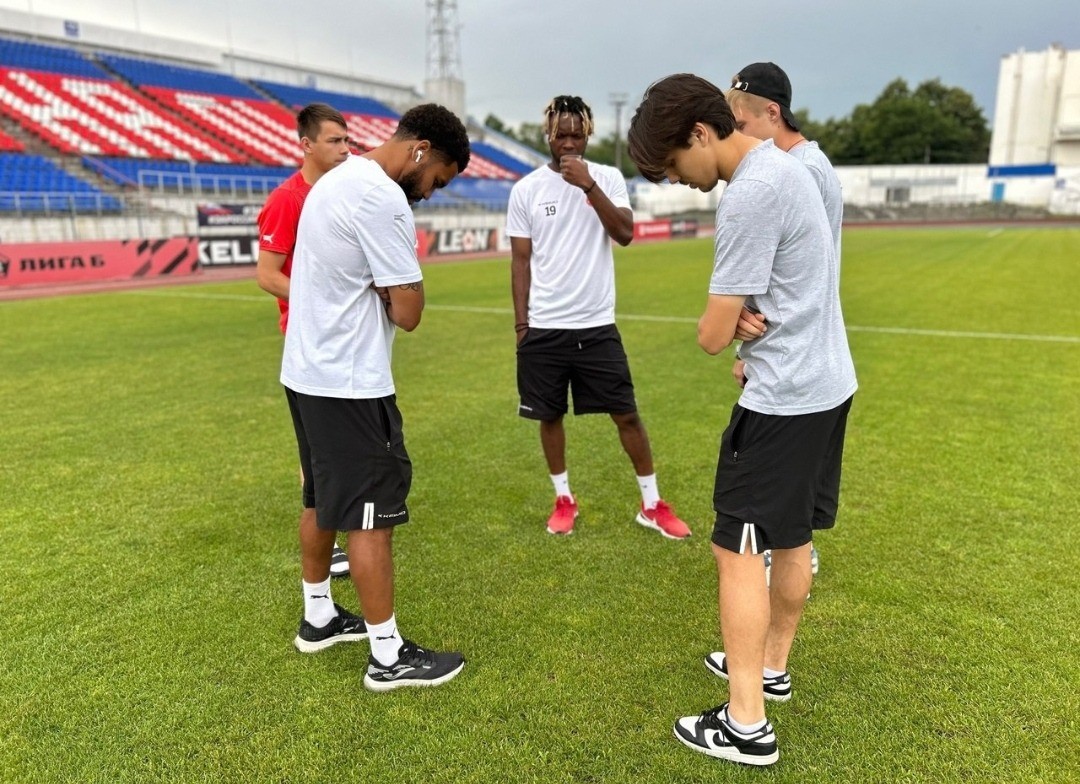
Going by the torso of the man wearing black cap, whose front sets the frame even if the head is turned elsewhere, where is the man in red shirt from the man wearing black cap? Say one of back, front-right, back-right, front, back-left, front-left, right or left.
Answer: front

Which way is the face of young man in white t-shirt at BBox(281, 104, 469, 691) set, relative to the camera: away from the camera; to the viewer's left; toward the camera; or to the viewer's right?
to the viewer's right

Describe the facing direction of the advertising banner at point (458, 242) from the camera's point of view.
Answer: facing the viewer and to the right of the viewer

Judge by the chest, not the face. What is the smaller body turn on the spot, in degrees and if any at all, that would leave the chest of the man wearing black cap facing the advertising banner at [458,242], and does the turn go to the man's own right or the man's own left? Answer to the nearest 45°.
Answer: approximately 45° to the man's own right

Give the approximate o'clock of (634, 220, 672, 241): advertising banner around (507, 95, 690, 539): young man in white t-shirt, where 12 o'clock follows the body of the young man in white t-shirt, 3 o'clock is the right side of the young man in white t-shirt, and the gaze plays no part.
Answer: The advertising banner is roughly at 6 o'clock from the young man in white t-shirt.

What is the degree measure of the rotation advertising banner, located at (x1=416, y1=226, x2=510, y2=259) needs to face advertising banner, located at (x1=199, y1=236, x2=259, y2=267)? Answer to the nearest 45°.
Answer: approximately 90° to its right

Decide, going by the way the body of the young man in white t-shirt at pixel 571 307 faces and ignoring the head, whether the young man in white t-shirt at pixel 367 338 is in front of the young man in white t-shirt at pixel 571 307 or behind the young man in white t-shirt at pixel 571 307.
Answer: in front

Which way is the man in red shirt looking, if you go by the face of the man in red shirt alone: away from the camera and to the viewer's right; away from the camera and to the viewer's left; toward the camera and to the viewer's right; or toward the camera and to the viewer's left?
toward the camera and to the viewer's right

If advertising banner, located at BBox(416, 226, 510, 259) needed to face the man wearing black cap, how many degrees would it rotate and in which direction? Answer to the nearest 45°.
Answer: approximately 45° to its right

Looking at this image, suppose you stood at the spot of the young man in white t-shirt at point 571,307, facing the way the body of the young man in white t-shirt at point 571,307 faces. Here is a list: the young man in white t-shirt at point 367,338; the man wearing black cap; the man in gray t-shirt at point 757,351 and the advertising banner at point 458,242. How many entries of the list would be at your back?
1

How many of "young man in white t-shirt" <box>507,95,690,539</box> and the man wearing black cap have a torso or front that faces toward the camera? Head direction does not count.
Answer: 1

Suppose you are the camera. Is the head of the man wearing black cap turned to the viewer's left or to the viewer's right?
to the viewer's left

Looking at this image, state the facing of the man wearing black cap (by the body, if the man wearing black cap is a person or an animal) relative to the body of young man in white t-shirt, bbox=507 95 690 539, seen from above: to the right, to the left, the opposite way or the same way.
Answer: to the right

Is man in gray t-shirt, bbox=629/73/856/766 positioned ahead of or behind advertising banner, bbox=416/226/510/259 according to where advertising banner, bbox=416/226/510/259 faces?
ahead

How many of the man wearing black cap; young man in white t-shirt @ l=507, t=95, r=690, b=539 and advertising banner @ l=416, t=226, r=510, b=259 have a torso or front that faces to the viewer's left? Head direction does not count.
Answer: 1

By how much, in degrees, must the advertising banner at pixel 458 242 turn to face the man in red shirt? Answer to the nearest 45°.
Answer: approximately 45° to its right

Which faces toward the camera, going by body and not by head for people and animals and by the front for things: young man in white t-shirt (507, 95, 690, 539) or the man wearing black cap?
the young man in white t-shirt

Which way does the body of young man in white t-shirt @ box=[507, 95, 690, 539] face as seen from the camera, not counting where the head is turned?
toward the camera

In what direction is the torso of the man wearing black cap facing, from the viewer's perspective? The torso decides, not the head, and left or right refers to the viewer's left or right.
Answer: facing to the left of the viewer
